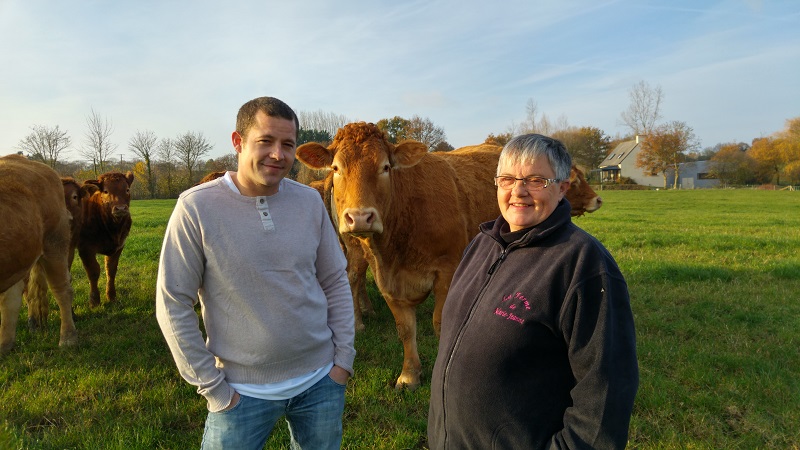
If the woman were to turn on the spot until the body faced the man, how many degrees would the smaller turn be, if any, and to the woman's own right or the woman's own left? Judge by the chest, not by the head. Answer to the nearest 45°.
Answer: approximately 45° to the woman's own right

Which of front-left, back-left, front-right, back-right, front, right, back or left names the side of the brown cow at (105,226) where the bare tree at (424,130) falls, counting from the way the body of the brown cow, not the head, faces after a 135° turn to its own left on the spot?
front

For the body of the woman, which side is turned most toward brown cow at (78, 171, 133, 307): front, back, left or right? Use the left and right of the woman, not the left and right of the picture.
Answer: right

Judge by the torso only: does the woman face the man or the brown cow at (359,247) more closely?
the man

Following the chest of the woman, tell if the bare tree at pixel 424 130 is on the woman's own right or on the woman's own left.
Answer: on the woman's own right

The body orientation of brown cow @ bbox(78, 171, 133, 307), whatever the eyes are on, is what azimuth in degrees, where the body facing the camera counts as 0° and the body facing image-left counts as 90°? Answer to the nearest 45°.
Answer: approximately 0°
